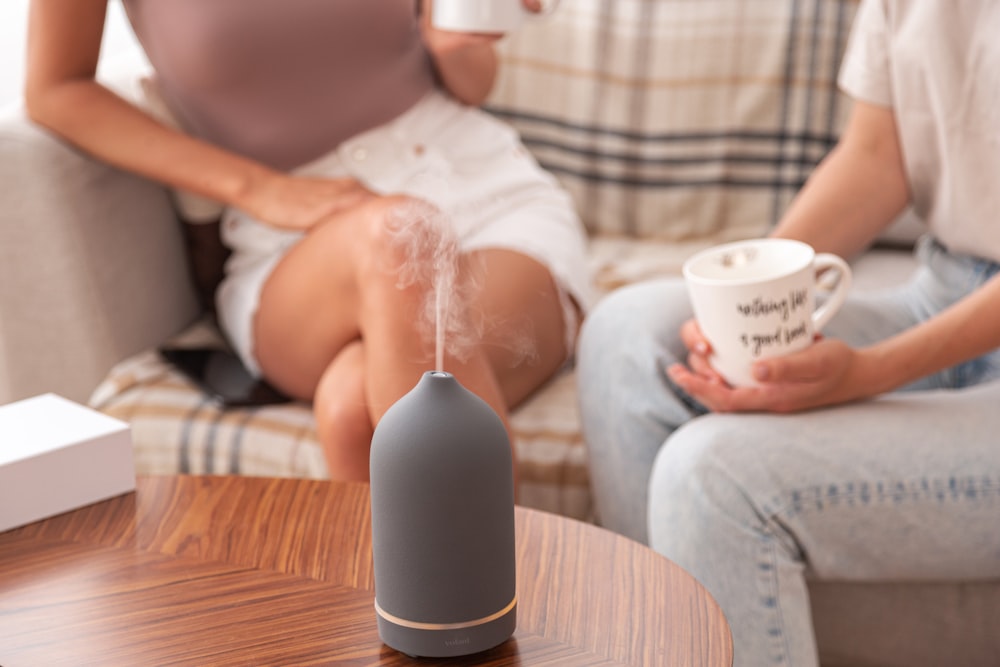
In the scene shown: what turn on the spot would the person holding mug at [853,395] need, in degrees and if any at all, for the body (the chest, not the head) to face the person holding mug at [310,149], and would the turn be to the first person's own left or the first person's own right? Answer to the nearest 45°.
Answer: approximately 90° to the first person's own right

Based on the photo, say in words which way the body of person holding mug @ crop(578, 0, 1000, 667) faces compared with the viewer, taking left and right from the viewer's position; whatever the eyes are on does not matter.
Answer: facing the viewer and to the left of the viewer

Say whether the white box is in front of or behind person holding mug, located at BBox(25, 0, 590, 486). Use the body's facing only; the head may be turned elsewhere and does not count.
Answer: in front

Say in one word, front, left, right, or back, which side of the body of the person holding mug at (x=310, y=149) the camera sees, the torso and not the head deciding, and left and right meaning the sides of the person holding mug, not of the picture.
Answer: front

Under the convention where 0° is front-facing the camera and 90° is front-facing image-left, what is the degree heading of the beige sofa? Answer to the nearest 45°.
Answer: approximately 0°

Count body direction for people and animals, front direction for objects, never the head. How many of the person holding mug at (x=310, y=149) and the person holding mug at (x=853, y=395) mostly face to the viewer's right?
0

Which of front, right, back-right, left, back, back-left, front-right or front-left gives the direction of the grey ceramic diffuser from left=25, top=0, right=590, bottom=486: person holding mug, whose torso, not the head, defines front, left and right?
front

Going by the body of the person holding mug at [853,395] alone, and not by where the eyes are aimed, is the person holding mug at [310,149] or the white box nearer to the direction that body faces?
the white box

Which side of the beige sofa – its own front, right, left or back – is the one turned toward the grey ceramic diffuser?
front
